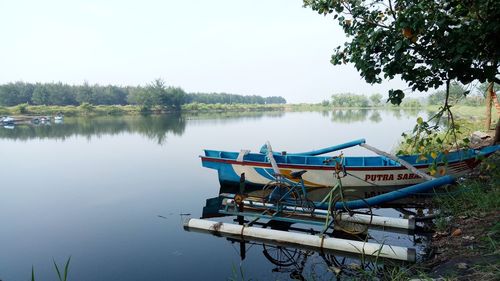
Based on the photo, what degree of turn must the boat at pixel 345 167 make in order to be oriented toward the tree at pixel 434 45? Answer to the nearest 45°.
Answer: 0° — it already faces it
